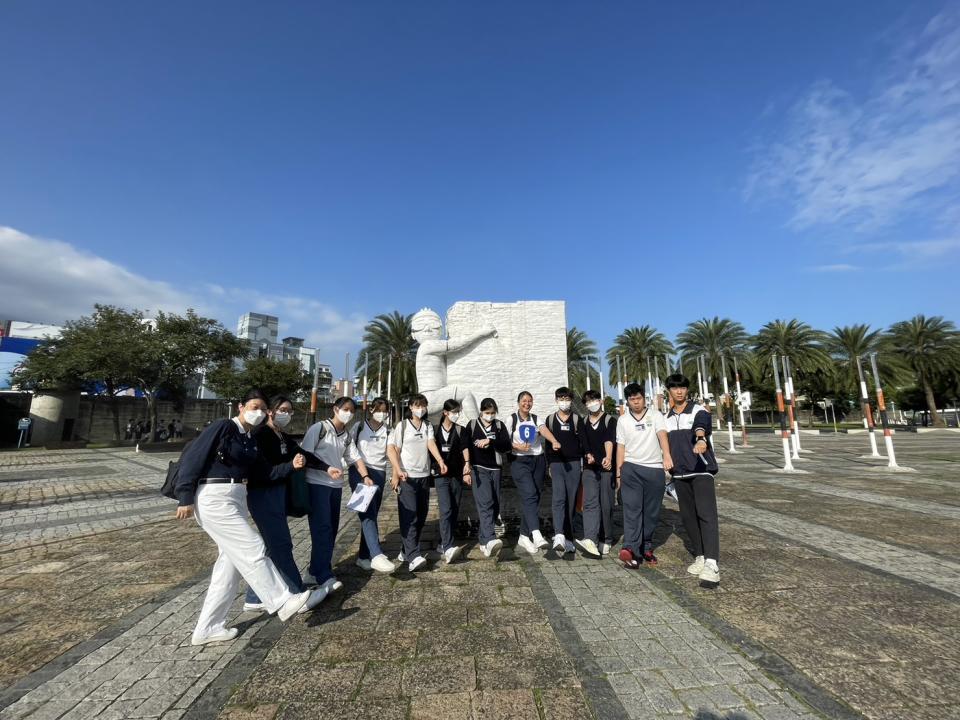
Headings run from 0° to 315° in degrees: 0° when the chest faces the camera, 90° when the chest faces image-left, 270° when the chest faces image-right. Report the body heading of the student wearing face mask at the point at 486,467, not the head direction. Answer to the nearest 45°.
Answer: approximately 0°

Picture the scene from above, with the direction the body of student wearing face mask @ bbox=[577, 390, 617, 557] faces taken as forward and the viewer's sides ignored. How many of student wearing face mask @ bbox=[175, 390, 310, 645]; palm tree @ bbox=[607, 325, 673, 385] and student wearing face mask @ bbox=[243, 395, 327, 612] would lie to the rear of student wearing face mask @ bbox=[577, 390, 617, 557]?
1

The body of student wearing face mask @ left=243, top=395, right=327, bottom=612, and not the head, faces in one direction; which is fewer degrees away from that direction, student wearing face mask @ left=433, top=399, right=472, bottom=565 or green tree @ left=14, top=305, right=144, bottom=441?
the student wearing face mask

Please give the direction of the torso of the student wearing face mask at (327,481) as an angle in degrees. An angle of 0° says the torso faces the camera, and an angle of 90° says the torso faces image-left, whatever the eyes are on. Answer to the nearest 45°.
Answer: approximately 315°

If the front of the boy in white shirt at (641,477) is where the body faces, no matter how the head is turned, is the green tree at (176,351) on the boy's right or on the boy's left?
on the boy's right

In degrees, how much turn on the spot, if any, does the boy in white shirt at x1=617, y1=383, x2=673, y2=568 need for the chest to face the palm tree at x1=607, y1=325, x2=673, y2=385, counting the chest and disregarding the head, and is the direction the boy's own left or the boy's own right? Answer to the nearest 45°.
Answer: approximately 180°

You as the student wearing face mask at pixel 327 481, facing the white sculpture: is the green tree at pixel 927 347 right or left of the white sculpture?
right

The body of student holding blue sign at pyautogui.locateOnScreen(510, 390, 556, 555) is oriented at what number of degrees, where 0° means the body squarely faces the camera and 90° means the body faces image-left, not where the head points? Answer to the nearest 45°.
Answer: approximately 0°
